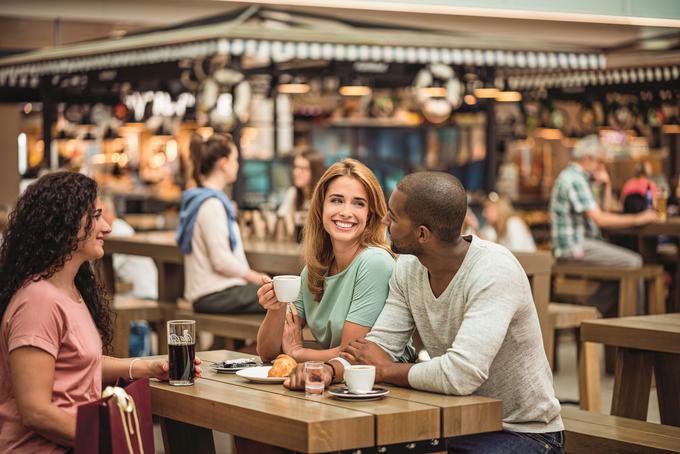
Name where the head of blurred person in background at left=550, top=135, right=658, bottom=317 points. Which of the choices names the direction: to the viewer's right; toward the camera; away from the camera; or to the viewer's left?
to the viewer's right

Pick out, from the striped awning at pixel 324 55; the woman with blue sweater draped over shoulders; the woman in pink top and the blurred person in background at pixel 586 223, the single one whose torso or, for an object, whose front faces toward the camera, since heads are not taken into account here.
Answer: the striped awning

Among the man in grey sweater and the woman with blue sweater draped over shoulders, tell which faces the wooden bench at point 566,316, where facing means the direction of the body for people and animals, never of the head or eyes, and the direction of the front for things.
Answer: the woman with blue sweater draped over shoulders

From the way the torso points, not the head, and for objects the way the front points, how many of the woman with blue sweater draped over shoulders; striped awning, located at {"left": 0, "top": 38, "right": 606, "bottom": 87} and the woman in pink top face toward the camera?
1

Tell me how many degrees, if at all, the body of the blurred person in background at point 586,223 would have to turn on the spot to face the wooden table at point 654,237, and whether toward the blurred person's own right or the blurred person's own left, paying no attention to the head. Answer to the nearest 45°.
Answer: approximately 45° to the blurred person's own left

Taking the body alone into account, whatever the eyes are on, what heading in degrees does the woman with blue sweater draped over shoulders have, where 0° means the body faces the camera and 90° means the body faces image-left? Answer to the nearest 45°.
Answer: approximately 270°

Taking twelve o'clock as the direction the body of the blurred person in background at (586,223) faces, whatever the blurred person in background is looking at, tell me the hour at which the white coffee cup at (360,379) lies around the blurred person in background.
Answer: The white coffee cup is roughly at 3 o'clock from the blurred person in background.

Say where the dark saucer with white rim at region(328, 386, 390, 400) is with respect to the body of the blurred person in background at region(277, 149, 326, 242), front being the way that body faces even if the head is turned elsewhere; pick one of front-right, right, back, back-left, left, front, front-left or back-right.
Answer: front-left

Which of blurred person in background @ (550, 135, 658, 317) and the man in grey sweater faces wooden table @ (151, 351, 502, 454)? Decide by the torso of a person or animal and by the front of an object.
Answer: the man in grey sweater

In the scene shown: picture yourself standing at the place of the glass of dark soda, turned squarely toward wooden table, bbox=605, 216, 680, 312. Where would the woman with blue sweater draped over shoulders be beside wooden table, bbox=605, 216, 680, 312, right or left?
left

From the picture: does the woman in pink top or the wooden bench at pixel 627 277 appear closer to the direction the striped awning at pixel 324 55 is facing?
the woman in pink top

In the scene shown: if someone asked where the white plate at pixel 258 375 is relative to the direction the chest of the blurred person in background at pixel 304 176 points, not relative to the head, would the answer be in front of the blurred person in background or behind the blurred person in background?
in front

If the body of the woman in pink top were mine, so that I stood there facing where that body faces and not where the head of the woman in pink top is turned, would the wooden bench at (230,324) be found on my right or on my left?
on my left

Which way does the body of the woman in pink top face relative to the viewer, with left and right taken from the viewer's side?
facing to the right of the viewer

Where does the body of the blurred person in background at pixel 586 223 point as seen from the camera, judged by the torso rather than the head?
to the viewer's right
